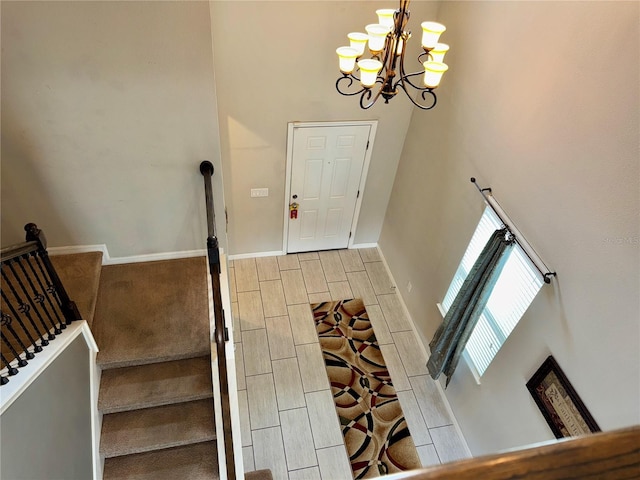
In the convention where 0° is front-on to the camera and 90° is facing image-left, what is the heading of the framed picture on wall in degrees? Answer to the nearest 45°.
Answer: approximately 45°

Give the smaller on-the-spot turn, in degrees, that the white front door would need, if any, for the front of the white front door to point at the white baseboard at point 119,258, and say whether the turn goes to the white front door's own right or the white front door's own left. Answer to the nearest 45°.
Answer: approximately 45° to the white front door's own right
